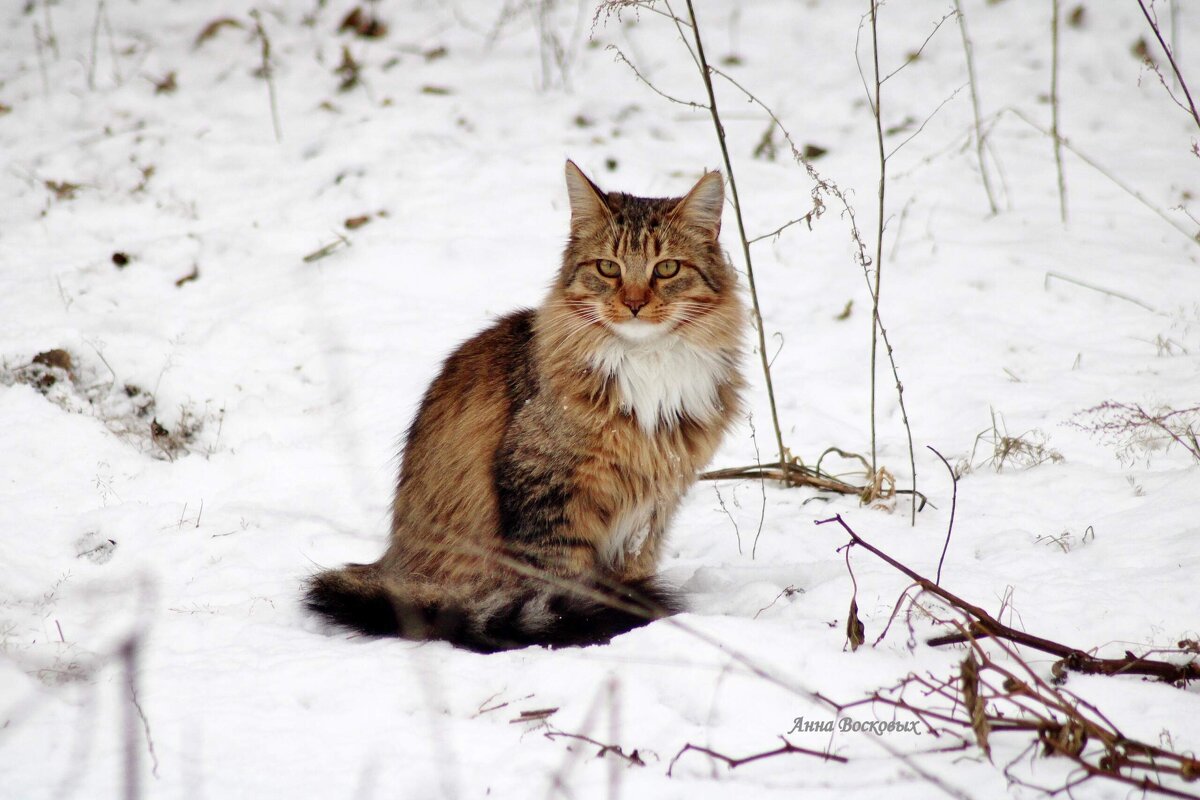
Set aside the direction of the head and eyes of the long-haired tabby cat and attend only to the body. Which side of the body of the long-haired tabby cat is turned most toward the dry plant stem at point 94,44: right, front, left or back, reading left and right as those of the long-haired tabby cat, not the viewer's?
back

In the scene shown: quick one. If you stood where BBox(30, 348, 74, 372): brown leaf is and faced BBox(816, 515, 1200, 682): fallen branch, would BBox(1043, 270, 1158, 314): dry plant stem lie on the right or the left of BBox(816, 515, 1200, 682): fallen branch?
left

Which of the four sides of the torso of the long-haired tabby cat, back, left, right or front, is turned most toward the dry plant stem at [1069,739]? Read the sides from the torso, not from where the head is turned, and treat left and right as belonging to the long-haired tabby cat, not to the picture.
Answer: front

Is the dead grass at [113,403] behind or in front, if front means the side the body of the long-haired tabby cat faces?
behind

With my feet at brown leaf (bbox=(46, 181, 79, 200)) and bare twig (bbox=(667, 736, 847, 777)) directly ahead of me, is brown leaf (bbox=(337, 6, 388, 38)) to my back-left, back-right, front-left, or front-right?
back-left

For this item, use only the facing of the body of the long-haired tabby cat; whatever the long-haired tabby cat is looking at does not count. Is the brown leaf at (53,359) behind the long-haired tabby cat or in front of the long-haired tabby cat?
behind

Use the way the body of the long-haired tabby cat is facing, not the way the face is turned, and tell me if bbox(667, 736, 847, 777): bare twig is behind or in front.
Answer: in front

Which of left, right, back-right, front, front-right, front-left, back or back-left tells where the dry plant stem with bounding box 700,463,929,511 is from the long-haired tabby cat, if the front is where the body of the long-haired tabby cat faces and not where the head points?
left

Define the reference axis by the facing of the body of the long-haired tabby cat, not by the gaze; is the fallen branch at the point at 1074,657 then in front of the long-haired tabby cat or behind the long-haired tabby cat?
in front

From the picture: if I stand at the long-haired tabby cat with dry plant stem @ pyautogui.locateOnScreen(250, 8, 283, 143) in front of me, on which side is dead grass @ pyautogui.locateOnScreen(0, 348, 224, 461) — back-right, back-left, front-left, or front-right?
front-left

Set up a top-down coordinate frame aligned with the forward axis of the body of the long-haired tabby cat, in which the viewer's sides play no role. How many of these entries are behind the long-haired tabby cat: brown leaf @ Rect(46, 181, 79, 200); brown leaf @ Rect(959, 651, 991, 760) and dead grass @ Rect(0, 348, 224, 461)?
2

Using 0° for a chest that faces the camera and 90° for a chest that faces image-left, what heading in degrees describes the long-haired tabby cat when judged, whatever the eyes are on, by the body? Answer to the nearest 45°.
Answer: approximately 315°

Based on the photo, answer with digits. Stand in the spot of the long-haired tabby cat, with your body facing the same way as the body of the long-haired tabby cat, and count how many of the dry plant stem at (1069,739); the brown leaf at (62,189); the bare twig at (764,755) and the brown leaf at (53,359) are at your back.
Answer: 2

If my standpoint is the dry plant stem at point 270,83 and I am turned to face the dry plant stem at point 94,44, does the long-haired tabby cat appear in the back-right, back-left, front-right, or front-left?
back-left

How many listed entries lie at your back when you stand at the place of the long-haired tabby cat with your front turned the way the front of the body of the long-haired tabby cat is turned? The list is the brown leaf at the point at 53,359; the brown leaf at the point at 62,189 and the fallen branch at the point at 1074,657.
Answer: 2
